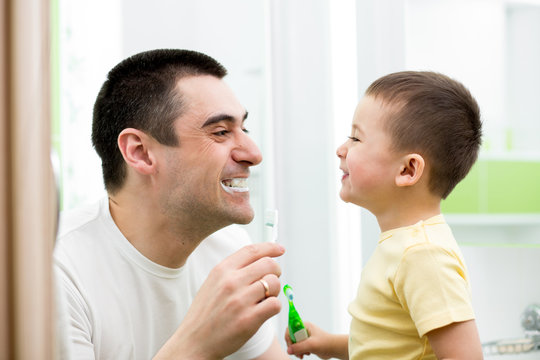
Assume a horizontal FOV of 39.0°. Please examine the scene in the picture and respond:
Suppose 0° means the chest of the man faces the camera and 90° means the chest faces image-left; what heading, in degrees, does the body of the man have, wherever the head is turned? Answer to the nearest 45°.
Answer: approximately 315°

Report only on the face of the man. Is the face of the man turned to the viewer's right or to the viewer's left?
to the viewer's right

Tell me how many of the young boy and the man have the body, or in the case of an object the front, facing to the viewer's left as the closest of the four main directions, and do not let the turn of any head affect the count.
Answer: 1

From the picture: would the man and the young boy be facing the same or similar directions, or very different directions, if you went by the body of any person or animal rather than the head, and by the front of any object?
very different directions

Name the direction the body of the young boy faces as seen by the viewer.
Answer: to the viewer's left

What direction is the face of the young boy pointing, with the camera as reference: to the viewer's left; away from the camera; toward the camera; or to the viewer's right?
to the viewer's left
